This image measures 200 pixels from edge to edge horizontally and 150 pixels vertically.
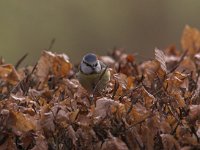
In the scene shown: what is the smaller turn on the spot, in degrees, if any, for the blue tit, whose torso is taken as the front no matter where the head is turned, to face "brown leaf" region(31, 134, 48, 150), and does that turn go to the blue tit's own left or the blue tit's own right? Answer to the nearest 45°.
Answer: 0° — it already faces it

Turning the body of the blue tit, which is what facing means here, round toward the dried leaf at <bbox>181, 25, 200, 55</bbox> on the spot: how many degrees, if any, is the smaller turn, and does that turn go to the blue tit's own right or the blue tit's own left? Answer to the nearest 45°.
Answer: approximately 90° to the blue tit's own left

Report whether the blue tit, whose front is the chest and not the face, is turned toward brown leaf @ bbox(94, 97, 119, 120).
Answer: yes

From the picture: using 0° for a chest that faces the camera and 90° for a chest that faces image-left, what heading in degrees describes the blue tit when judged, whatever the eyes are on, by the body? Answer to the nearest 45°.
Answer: approximately 0°

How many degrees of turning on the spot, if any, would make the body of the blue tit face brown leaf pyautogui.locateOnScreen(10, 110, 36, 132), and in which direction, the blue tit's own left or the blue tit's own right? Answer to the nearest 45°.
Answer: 0° — it already faces it
